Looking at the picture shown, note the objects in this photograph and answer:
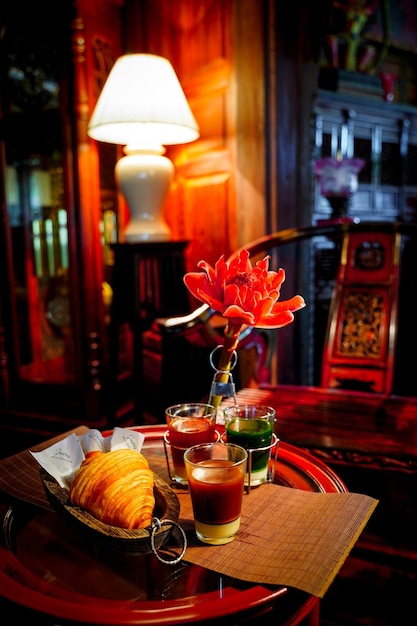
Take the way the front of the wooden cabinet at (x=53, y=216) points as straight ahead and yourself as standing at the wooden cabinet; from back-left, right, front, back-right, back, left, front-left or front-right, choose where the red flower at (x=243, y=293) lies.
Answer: front

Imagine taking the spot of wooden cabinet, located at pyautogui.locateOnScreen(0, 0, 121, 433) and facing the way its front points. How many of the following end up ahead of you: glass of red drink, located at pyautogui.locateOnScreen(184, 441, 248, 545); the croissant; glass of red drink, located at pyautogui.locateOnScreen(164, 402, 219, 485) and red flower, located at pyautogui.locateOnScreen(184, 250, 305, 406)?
4

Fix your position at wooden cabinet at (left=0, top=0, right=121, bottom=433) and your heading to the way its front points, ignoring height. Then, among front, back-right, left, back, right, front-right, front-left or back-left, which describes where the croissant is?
front

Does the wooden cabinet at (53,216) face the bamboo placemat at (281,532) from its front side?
yes

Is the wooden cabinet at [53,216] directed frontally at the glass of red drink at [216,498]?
yes

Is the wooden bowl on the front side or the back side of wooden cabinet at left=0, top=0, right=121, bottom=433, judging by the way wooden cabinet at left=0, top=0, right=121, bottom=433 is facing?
on the front side

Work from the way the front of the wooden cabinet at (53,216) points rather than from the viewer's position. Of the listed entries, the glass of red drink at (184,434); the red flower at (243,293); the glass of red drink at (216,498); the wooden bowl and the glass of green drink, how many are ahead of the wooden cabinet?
5

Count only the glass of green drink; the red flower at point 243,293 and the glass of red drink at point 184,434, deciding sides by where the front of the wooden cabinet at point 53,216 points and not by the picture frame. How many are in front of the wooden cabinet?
3

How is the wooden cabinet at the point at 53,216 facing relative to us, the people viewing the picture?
facing the viewer

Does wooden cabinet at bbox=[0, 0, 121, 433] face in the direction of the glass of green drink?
yes
